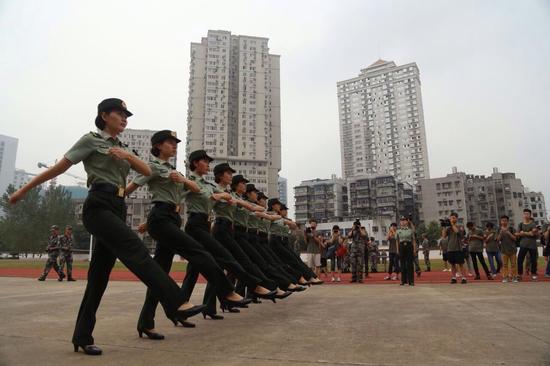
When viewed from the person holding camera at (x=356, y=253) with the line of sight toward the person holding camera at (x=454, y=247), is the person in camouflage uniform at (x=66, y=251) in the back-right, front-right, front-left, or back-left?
back-right

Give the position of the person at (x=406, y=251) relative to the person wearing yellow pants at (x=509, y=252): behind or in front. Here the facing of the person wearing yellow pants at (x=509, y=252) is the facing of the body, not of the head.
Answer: in front

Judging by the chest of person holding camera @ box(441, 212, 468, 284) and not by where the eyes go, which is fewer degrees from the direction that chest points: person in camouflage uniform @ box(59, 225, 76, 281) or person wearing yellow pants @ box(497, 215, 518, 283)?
the person in camouflage uniform
